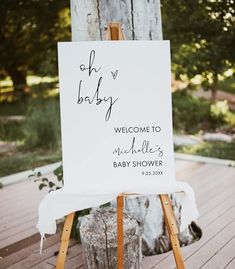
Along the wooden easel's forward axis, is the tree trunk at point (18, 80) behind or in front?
behind

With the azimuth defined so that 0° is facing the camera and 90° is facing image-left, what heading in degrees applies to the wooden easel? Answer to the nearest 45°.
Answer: approximately 0°

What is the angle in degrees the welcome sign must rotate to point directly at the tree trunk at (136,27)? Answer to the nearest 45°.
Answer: approximately 180°

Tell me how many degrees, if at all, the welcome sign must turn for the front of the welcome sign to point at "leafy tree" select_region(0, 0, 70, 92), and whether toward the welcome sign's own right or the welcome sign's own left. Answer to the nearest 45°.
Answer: approximately 180°

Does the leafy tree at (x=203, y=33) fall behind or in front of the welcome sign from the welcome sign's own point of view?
behind

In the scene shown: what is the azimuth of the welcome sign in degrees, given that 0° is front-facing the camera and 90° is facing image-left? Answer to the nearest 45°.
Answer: approximately 0°
